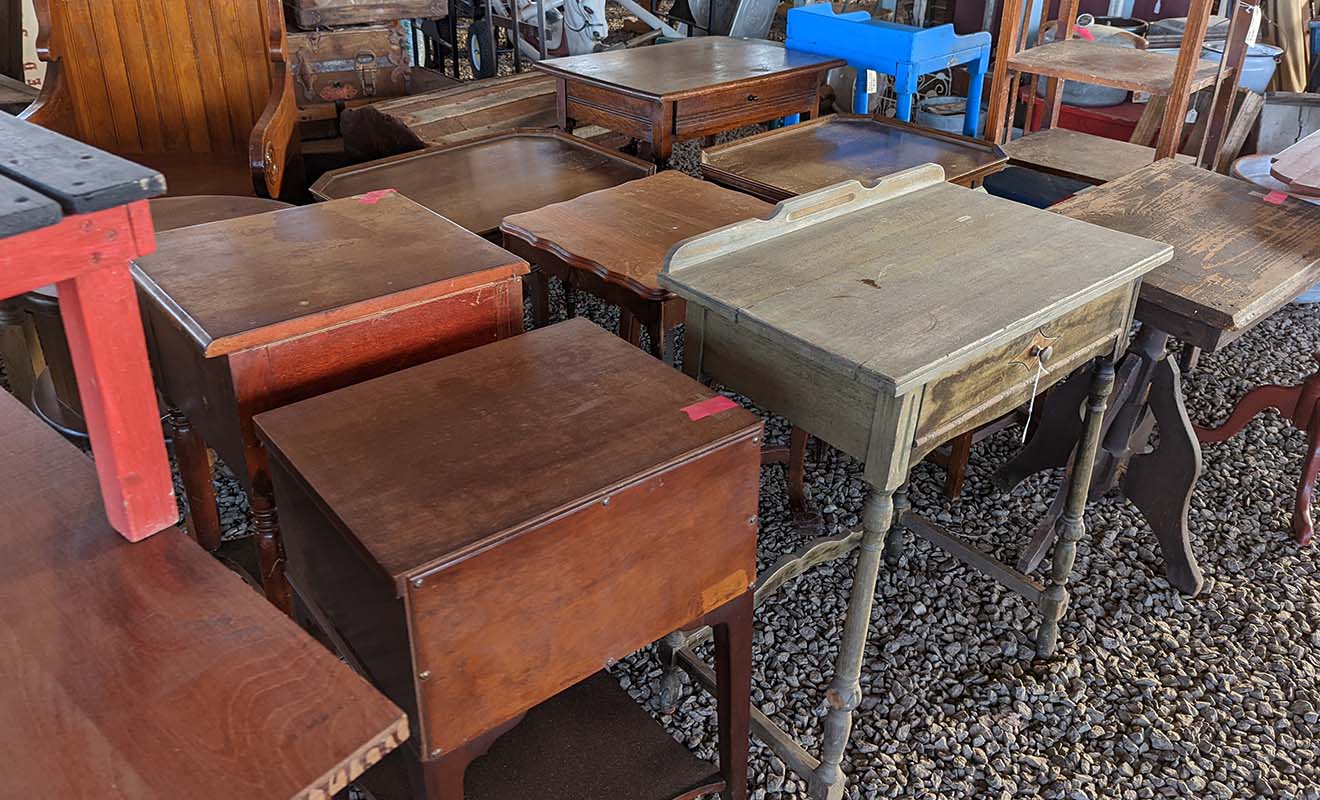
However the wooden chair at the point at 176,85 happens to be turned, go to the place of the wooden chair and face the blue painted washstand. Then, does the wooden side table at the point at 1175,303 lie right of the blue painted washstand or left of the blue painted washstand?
right

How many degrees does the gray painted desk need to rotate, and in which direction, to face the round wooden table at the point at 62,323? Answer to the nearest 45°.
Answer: approximately 135° to its right

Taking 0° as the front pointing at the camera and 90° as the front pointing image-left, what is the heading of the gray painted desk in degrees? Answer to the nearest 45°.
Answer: approximately 315°

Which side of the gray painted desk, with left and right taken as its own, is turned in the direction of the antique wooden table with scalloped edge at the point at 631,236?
back
